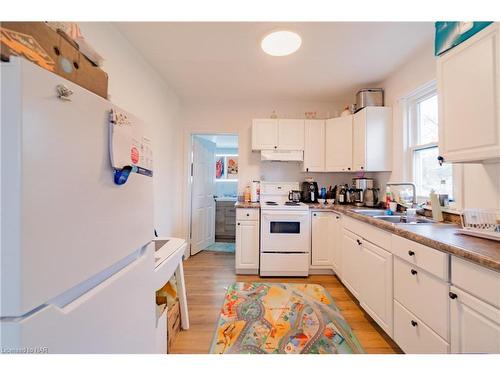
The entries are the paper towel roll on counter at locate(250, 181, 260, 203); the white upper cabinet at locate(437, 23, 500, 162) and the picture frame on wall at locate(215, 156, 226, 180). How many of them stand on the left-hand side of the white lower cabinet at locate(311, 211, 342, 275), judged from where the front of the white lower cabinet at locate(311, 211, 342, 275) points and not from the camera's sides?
1

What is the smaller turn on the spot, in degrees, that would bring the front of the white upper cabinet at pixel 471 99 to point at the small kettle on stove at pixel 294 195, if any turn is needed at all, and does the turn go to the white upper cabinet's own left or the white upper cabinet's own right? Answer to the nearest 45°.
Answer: approximately 90° to the white upper cabinet's own right

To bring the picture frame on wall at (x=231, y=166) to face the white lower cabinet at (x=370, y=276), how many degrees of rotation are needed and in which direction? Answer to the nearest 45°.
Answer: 0° — it already faces it

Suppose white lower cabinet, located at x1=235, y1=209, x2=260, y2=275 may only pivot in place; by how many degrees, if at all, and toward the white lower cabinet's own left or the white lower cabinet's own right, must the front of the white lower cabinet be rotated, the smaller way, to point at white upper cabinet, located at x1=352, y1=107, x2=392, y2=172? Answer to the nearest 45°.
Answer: approximately 90° to the white lower cabinet's own left
